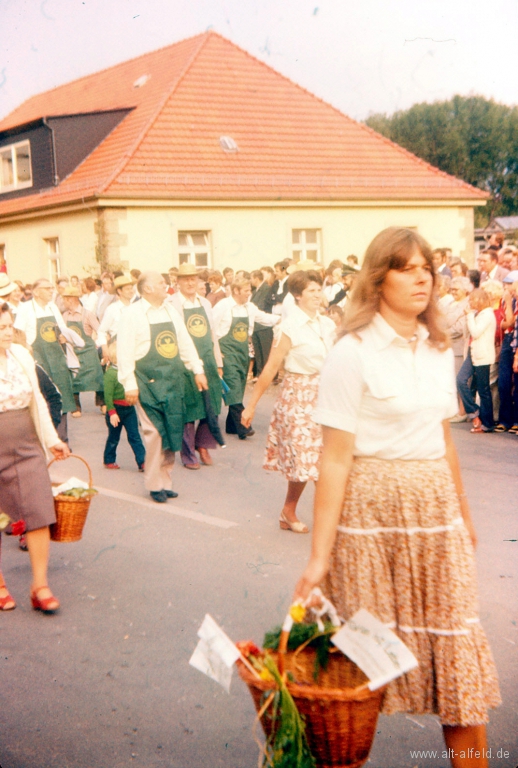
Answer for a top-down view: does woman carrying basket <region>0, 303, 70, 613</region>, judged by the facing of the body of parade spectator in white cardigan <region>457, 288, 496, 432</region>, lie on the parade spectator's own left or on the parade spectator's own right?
on the parade spectator's own left

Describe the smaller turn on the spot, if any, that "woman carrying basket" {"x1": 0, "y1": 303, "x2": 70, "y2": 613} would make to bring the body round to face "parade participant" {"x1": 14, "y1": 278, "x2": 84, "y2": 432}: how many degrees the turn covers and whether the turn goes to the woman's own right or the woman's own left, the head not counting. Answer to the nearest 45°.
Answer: approximately 135° to the woman's own left

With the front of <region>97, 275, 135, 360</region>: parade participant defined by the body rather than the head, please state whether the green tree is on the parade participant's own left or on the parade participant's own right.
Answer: on the parade participant's own left

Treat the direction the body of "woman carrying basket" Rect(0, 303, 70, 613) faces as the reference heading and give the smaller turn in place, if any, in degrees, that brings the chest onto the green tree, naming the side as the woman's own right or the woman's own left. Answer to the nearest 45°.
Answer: approximately 90° to the woman's own left

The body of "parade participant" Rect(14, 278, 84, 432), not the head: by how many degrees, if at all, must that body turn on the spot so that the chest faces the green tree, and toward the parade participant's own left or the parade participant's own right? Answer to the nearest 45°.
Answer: approximately 90° to the parade participant's own left

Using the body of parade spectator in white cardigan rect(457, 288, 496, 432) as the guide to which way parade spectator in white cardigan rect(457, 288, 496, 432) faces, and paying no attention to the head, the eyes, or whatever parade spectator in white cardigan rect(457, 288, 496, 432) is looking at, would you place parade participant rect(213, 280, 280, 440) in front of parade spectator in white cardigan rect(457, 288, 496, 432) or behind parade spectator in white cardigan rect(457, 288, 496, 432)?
in front

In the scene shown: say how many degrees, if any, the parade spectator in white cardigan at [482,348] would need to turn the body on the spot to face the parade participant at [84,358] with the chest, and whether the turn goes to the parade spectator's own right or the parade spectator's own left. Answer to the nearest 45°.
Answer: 0° — they already face them

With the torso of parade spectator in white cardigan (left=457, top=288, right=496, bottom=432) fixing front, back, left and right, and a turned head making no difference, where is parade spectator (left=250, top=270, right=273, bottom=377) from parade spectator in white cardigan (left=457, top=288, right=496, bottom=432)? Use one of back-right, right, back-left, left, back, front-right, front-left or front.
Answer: front-right

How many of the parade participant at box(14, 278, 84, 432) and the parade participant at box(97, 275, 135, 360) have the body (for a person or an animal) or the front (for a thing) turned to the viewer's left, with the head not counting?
0

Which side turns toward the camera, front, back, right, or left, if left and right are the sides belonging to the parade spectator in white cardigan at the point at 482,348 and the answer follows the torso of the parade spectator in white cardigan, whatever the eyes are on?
left

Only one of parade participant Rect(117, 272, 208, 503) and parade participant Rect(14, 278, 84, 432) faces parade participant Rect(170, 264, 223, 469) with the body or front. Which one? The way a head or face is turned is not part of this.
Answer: parade participant Rect(14, 278, 84, 432)

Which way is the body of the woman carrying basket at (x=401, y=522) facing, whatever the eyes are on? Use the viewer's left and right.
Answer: facing the viewer and to the right of the viewer

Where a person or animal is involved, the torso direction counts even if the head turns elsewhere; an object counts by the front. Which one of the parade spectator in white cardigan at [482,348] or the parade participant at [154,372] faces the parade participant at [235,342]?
the parade spectator in white cardigan at [482,348]
